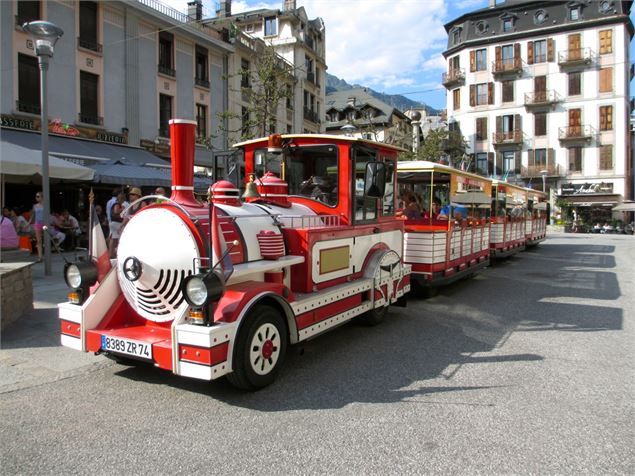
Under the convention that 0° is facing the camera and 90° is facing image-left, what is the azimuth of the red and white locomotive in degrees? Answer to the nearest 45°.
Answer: approximately 45°

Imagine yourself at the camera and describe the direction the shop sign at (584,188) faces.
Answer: facing the viewer

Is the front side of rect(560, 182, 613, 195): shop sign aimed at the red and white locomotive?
yes

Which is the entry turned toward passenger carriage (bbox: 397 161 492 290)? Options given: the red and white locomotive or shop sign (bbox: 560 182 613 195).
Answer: the shop sign

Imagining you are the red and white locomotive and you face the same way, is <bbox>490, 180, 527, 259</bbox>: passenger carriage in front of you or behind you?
behind

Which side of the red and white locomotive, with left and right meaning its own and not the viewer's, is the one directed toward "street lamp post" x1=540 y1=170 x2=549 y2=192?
back

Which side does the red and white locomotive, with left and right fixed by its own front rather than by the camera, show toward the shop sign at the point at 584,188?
back

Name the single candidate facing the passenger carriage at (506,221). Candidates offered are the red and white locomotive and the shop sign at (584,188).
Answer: the shop sign

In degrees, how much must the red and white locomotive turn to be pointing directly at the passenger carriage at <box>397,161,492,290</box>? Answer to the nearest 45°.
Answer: approximately 180°

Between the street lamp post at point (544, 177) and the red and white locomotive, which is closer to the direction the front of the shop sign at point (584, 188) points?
the red and white locomotive

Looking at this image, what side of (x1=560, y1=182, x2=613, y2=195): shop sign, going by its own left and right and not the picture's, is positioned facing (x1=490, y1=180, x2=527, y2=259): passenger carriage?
front

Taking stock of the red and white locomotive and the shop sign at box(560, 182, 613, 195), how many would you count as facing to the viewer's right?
0
